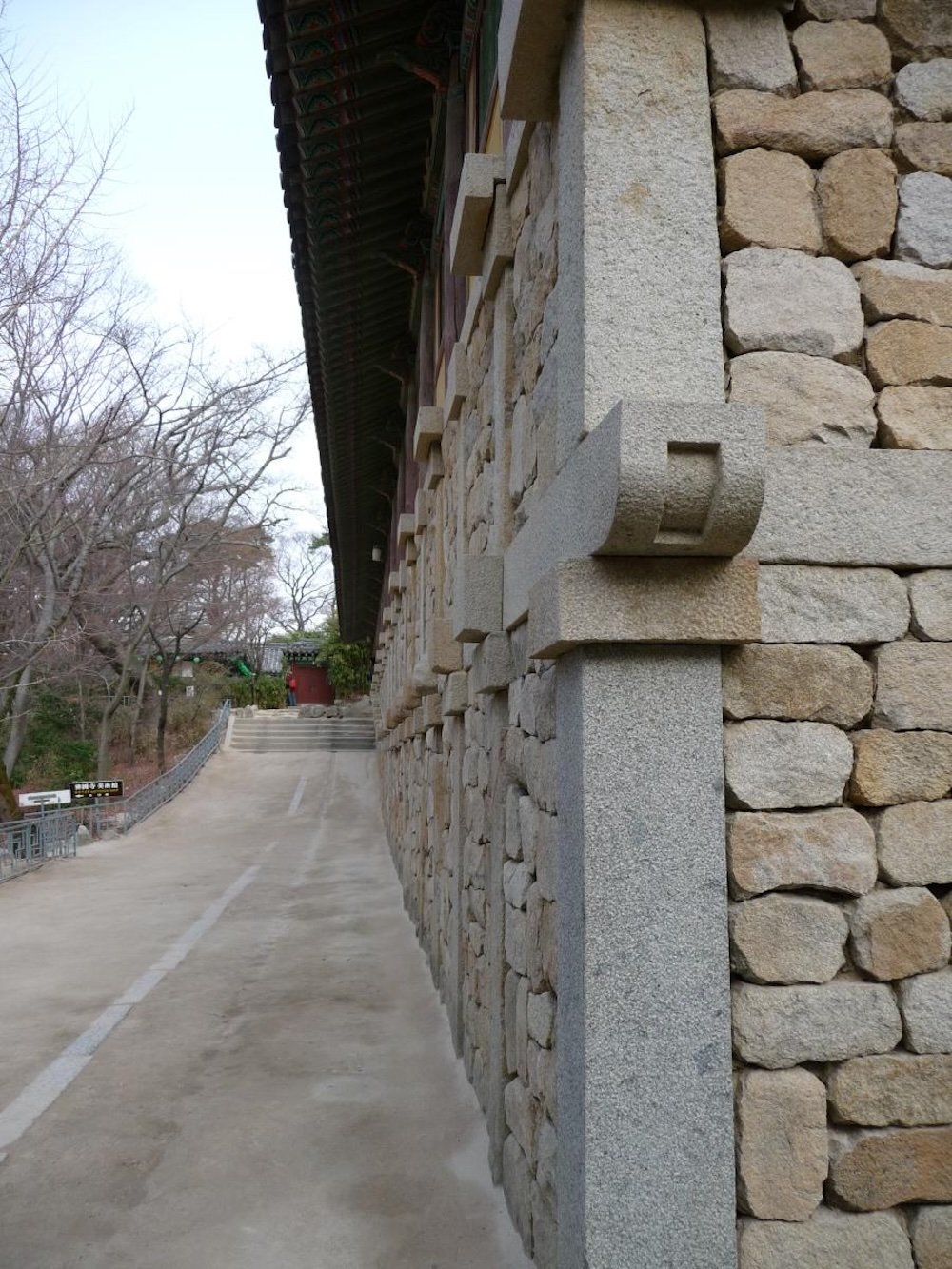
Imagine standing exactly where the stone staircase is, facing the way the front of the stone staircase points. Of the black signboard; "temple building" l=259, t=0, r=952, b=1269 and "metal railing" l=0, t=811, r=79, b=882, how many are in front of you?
3

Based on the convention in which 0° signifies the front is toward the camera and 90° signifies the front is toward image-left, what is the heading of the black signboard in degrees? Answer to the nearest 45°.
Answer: approximately 0°

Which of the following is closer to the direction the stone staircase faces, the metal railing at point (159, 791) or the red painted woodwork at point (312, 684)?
the metal railing

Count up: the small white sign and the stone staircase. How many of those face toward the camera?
2

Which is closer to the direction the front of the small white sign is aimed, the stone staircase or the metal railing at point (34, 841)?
the metal railing

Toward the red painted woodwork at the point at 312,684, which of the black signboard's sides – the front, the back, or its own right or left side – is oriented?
back

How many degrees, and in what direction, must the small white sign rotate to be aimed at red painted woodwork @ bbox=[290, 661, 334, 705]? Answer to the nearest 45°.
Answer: approximately 180°

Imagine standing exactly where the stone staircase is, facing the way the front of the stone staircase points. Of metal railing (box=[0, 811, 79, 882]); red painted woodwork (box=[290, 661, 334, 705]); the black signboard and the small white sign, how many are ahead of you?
3

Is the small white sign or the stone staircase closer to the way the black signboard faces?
the small white sign

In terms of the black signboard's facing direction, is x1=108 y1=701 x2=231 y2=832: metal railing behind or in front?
behind

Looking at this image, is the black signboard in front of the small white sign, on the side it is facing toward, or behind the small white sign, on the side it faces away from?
behind
